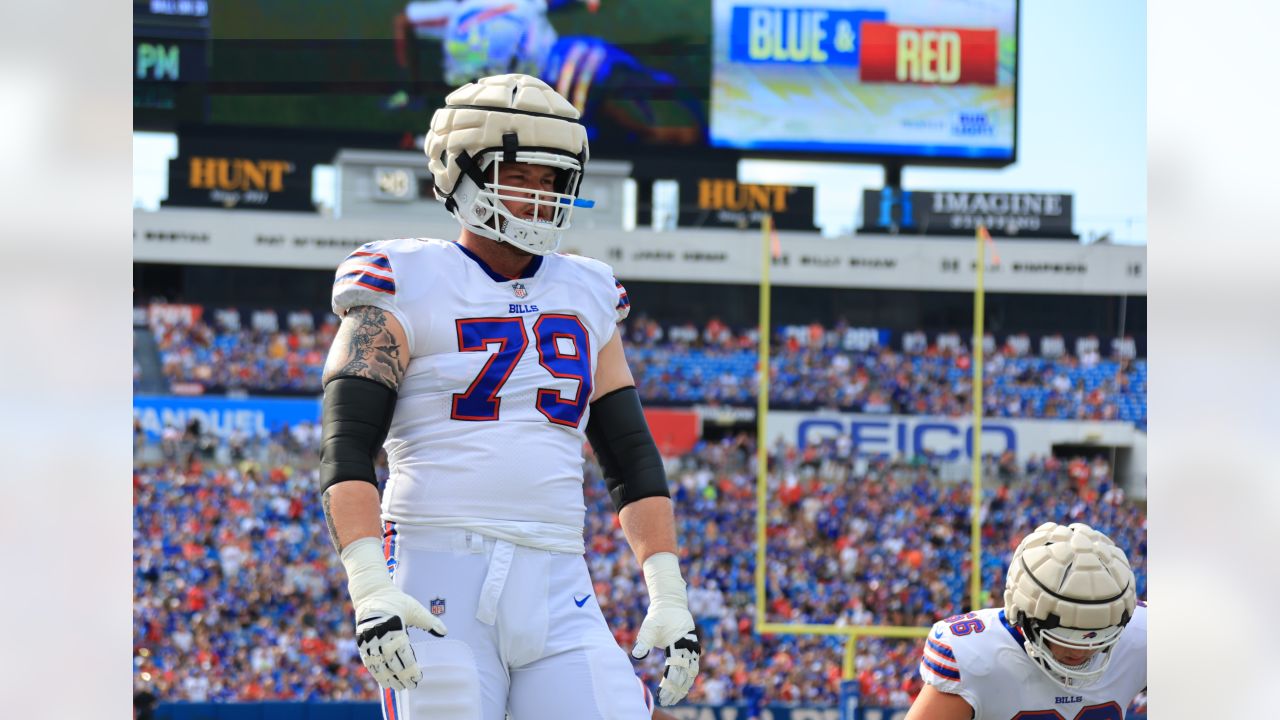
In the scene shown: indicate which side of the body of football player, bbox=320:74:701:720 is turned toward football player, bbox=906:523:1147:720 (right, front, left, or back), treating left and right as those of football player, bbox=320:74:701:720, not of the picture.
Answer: left

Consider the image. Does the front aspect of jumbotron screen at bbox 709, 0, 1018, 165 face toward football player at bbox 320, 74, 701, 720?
yes

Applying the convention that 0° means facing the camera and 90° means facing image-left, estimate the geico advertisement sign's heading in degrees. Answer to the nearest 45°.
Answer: approximately 0°

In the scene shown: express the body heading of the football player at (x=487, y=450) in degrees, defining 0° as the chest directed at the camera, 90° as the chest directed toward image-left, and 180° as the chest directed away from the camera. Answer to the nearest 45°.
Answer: approximately 315°

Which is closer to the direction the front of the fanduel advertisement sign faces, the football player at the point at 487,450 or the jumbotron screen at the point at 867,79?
the football player

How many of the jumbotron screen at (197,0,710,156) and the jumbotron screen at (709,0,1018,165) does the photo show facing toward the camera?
2

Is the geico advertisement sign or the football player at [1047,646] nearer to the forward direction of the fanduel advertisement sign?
the football player
